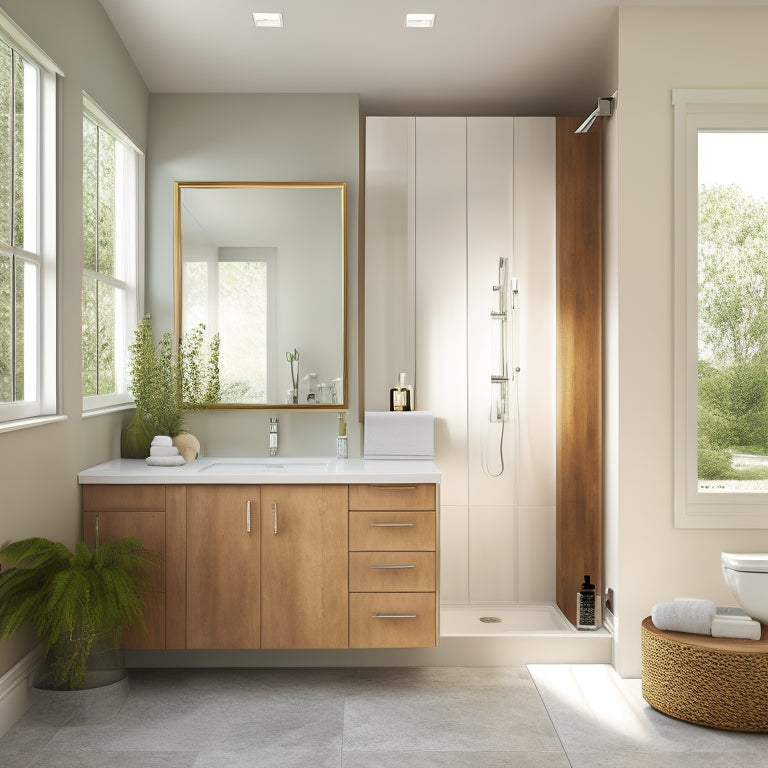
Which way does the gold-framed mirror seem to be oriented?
toward the camera

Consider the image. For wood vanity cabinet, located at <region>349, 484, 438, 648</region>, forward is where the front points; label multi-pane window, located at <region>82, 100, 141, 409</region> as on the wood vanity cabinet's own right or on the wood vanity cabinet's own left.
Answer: on the wood vanity cabinet's own right

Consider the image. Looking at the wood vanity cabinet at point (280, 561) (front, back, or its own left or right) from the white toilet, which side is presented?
left

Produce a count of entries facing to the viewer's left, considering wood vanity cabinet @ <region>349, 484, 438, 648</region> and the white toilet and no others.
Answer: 1

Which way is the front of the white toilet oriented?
to the viewer's left

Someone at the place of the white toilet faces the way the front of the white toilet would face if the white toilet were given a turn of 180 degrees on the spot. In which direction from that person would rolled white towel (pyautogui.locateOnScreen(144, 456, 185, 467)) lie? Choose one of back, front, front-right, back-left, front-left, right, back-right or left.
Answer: back

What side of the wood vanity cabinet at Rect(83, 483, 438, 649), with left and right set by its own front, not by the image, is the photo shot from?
front

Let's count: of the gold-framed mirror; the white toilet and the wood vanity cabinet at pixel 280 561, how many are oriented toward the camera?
2

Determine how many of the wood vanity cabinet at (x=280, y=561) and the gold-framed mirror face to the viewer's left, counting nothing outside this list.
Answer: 0
